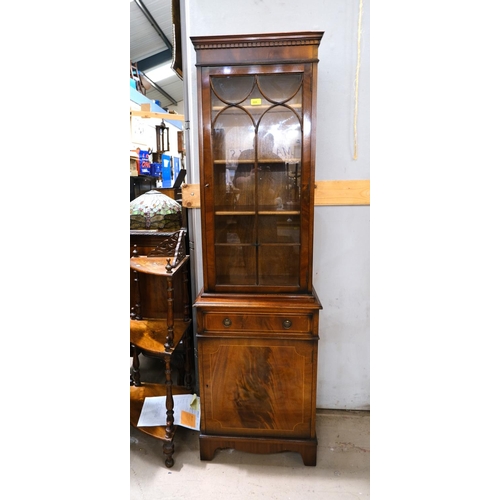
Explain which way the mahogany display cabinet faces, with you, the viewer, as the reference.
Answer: facing the viewer
